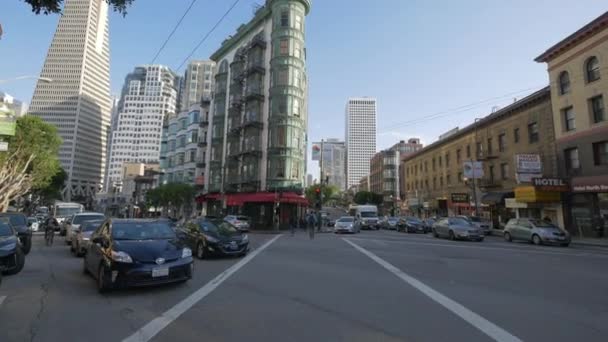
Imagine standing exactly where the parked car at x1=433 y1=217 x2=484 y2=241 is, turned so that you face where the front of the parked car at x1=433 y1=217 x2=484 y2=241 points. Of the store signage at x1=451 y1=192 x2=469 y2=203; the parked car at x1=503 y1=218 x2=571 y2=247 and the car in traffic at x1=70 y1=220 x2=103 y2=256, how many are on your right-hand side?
1

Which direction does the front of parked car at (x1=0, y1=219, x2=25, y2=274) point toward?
toward the camera

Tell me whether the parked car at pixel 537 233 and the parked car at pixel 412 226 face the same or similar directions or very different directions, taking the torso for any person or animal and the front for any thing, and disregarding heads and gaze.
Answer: same or similar directions

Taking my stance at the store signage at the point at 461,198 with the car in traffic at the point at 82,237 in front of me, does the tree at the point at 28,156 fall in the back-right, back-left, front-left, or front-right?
front-right

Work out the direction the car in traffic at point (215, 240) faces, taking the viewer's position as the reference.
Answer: facing the viewer and to the right of the viewer

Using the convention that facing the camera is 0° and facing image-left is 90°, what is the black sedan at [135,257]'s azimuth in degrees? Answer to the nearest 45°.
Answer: approximately 315°
